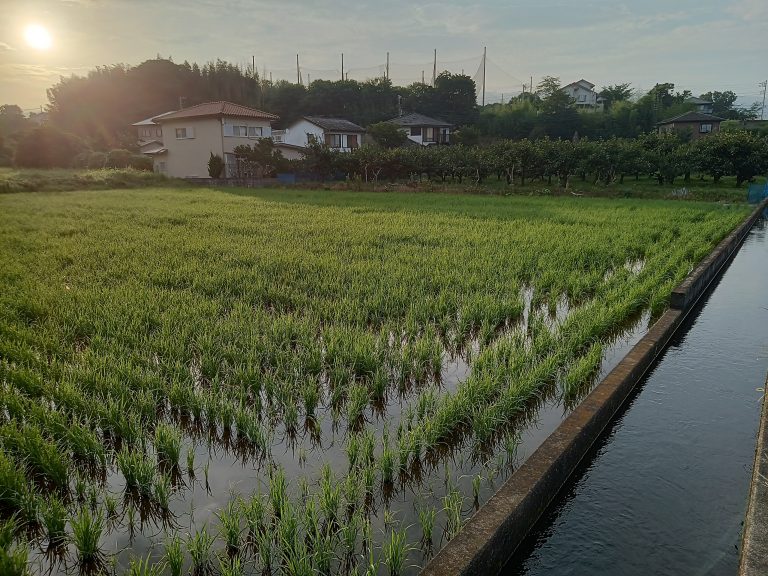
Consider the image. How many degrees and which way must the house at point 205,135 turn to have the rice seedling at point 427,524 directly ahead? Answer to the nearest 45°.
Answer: approximately 45° to its right

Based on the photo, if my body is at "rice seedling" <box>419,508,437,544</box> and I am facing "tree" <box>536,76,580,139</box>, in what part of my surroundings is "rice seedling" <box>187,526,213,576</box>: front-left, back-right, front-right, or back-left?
back-left

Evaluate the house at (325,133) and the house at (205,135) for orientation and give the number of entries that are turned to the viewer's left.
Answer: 0

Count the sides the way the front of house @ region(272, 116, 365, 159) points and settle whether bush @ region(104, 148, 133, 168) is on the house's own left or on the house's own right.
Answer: on the house's own right

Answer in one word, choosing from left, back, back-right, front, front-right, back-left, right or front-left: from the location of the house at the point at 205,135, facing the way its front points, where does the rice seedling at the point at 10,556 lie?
front-right

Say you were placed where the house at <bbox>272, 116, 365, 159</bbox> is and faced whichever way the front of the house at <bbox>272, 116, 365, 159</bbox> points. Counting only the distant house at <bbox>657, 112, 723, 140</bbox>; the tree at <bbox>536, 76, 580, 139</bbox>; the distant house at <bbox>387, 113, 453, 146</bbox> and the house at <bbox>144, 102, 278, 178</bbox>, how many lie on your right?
1

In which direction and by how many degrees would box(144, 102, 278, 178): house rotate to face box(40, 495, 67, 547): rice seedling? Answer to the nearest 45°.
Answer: approximately 45° to its right

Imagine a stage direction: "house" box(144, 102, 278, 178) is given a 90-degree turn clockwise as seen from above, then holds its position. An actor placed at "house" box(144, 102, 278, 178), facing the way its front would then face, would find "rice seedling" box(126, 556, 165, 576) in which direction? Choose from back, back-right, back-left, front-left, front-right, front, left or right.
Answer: front-left

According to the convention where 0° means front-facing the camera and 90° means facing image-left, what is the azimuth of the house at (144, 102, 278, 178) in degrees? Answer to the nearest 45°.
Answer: approximately 315°

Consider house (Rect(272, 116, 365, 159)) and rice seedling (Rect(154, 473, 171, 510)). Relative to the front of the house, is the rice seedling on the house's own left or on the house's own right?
on the house's own right

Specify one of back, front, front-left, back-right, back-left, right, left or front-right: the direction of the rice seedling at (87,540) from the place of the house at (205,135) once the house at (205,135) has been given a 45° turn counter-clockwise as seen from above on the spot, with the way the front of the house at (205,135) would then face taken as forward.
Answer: right

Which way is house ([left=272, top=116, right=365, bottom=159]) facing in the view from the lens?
facing the viewer and to the right of the viewer

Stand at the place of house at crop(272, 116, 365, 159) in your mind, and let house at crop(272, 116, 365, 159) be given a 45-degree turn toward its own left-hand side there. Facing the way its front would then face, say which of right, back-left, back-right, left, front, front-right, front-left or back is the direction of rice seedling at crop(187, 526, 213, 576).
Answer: right
